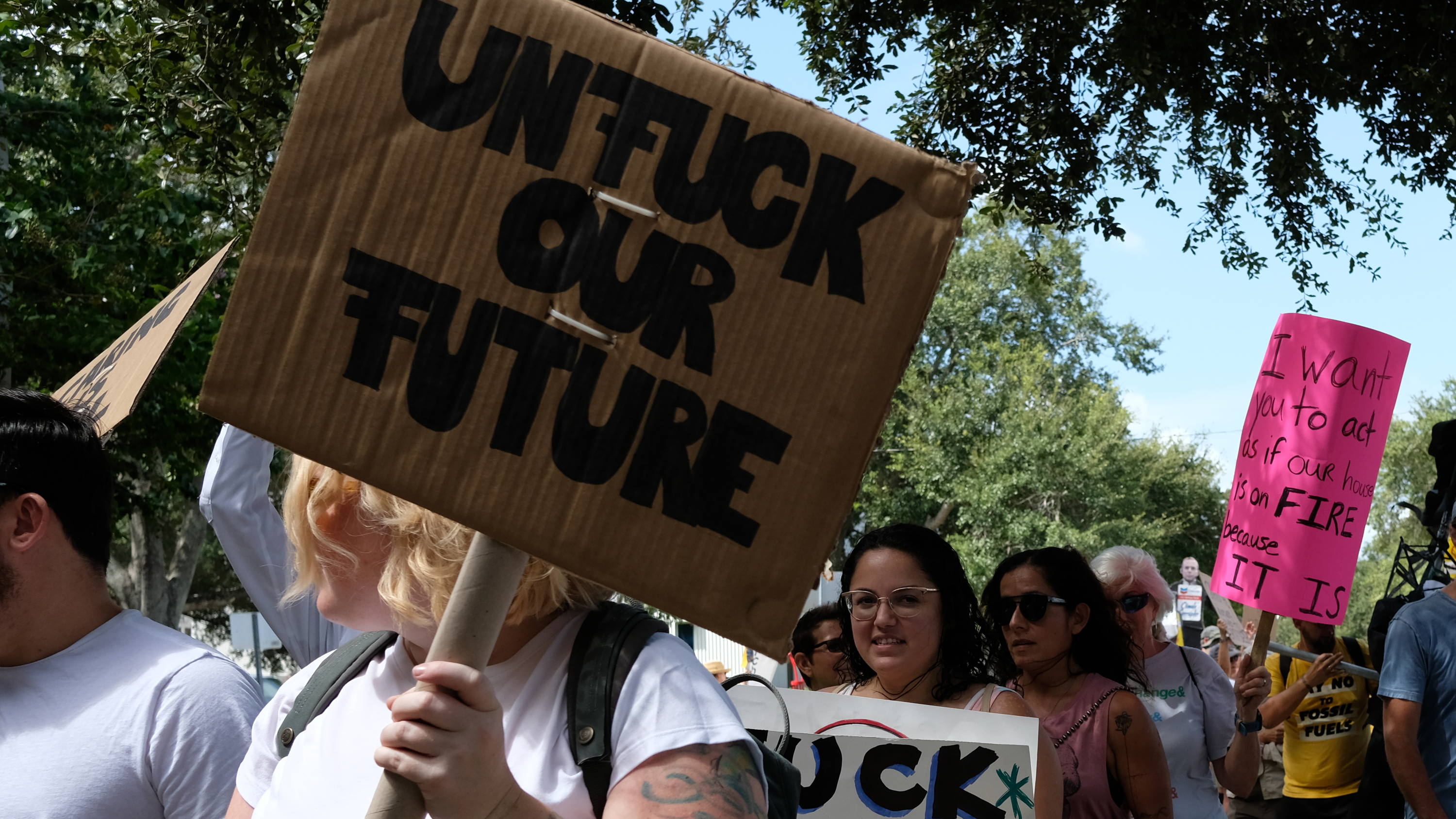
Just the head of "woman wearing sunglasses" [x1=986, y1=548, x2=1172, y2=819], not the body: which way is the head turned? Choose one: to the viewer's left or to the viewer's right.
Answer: to the viewer's left

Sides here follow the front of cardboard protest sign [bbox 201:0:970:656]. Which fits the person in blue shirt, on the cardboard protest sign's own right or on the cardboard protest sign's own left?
on the cardboard protest sign's own left

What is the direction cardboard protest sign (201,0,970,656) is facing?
toward the camera

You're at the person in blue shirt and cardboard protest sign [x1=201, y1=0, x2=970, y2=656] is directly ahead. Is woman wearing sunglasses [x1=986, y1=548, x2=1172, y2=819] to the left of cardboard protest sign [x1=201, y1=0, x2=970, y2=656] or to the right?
right

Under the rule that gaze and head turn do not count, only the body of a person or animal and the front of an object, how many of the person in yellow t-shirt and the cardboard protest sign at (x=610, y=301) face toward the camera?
2

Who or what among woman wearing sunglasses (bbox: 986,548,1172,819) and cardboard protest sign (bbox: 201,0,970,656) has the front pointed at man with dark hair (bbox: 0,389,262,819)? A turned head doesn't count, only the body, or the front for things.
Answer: the woman wearing sunglasses

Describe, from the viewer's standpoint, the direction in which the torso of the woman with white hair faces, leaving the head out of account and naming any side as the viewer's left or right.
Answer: facing the viewer and to the left of the viewer

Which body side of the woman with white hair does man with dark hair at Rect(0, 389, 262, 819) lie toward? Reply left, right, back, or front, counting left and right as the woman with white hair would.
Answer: front

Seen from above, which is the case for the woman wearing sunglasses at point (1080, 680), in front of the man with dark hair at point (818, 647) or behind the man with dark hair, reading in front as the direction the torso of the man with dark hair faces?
in front

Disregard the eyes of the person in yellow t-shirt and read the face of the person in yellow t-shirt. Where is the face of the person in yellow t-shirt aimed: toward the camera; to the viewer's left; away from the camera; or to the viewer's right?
toward the camera
